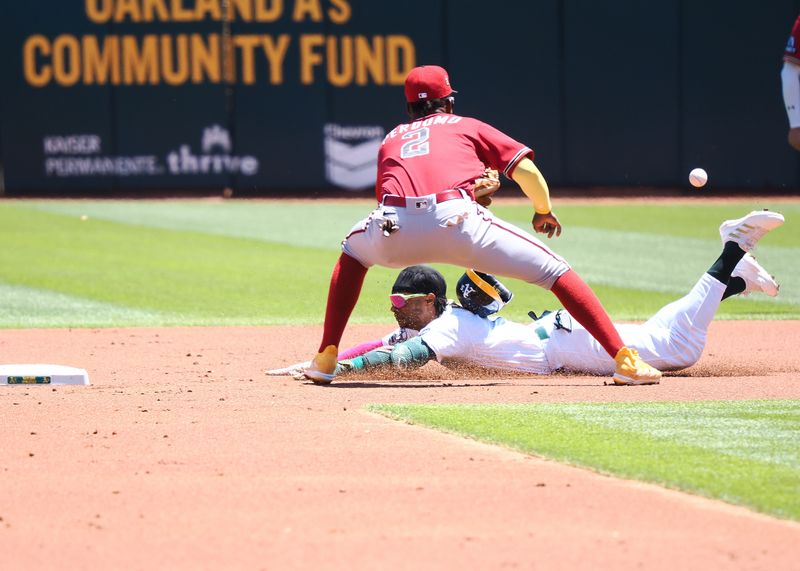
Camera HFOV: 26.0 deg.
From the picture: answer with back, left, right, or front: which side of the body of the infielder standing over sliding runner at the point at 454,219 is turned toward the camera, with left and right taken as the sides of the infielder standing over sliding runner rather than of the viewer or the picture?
back

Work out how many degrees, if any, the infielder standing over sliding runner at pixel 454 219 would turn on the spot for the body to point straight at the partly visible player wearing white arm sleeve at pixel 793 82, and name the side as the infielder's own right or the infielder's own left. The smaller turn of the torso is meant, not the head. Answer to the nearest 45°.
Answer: approximately 45° to the infielder's own right
